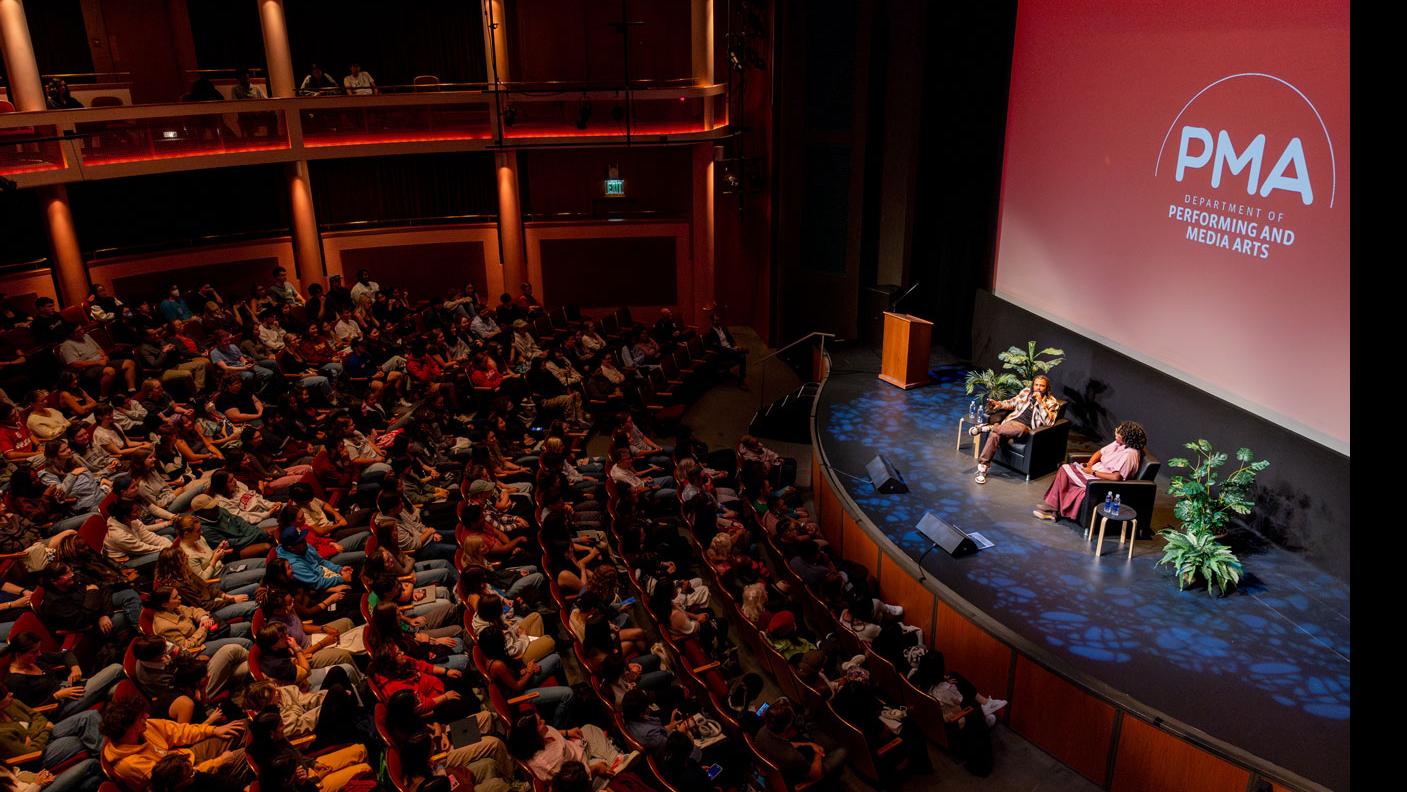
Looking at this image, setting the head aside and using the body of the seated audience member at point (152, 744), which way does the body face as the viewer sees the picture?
to the viewer's right

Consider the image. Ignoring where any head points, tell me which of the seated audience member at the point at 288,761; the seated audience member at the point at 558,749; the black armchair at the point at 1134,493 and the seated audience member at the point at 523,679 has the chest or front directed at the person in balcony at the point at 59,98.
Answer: the black armchair

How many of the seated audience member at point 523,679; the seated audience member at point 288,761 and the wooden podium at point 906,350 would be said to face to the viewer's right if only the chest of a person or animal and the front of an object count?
2

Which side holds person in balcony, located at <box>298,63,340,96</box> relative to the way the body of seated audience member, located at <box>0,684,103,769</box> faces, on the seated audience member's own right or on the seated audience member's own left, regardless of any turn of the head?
on the seated audience member's own left

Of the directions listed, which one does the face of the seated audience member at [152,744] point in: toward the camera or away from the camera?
away from the camera

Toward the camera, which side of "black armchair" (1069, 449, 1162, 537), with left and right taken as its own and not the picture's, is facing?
left

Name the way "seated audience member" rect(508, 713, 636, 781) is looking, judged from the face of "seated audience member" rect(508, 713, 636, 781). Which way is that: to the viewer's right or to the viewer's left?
to the viewer's right

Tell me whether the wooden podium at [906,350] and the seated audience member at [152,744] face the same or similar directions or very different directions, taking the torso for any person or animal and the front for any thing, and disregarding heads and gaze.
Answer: very different directions

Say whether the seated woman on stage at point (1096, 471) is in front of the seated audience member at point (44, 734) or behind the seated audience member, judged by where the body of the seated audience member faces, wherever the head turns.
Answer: in front

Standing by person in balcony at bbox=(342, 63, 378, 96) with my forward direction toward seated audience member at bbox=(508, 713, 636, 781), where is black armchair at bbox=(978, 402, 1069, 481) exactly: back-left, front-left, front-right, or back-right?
front-left

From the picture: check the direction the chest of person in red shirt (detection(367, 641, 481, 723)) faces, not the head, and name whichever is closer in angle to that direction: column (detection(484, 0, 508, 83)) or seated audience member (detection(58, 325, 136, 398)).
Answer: the column

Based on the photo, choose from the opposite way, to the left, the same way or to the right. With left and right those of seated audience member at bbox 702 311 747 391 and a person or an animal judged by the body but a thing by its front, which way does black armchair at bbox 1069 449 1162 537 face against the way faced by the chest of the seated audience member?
the opposite way

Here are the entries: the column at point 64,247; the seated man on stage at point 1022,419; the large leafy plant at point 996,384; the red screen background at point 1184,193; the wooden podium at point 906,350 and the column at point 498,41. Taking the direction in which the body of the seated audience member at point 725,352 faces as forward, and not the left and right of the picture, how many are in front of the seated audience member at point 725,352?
4

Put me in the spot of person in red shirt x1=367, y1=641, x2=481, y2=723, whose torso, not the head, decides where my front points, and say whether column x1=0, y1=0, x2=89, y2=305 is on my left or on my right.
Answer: on my left

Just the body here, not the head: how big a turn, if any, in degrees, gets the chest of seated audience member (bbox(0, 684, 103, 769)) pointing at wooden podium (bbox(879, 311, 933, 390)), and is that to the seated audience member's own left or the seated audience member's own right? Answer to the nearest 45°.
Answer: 0° — they already face it

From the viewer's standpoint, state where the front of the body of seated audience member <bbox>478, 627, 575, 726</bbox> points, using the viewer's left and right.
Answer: facing to the right of the viewer
